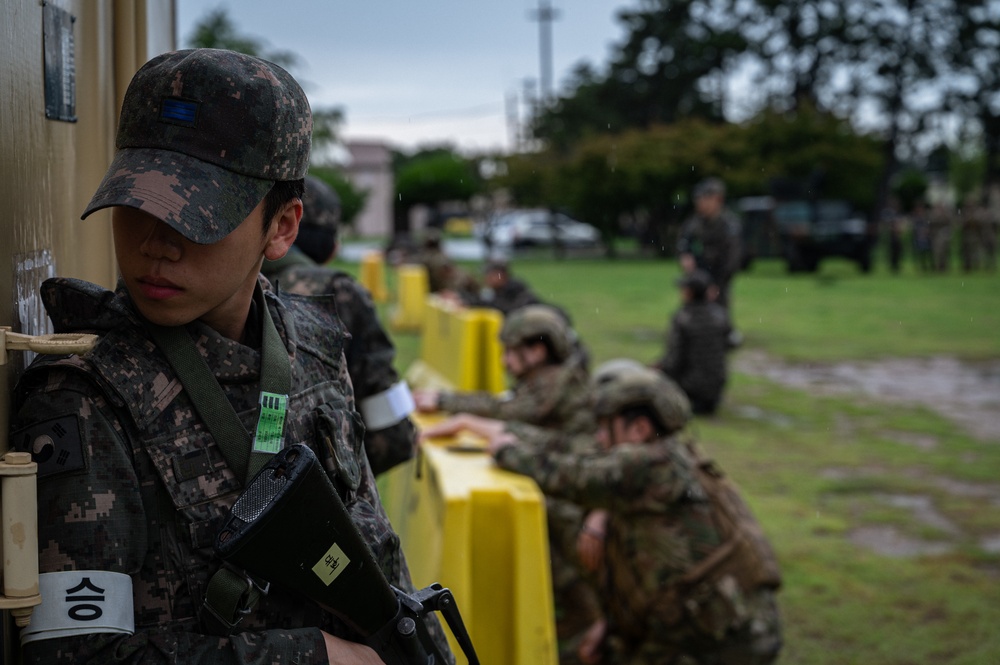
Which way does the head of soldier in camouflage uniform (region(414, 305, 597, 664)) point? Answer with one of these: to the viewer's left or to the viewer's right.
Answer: to the viewer's left

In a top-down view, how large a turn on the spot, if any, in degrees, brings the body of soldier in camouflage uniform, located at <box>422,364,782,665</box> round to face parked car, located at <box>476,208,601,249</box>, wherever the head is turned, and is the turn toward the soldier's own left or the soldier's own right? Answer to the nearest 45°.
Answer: approximately 90° to the soldier's own right

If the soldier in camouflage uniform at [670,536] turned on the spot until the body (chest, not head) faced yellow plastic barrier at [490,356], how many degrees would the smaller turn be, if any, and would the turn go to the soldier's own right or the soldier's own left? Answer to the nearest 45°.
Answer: approximately 90° to the soldier's own right

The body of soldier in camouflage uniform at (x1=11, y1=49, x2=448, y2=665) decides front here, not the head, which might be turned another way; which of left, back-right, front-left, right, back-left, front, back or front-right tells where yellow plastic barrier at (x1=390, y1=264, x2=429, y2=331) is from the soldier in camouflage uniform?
back-left

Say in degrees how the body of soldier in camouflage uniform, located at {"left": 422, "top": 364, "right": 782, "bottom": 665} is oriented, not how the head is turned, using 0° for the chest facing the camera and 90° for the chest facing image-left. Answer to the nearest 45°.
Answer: approximately 90°

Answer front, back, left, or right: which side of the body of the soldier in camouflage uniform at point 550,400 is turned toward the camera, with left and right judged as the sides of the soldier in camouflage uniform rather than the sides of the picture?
left

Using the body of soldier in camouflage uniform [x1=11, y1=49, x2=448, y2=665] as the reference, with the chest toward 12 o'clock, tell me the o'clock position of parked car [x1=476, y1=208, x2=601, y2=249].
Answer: The parked car is roughly at 8 o'clock from the soldier in camouflage uniform.

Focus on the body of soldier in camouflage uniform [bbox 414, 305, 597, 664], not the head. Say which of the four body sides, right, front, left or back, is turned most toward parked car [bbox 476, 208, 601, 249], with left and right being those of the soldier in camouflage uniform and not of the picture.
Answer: right

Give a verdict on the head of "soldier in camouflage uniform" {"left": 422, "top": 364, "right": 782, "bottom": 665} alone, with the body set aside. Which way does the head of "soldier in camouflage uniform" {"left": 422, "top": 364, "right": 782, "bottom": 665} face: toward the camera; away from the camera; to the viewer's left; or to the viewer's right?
to the viewer's left

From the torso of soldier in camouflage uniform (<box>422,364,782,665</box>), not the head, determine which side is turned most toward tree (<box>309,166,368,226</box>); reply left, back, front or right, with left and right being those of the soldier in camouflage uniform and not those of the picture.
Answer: right
